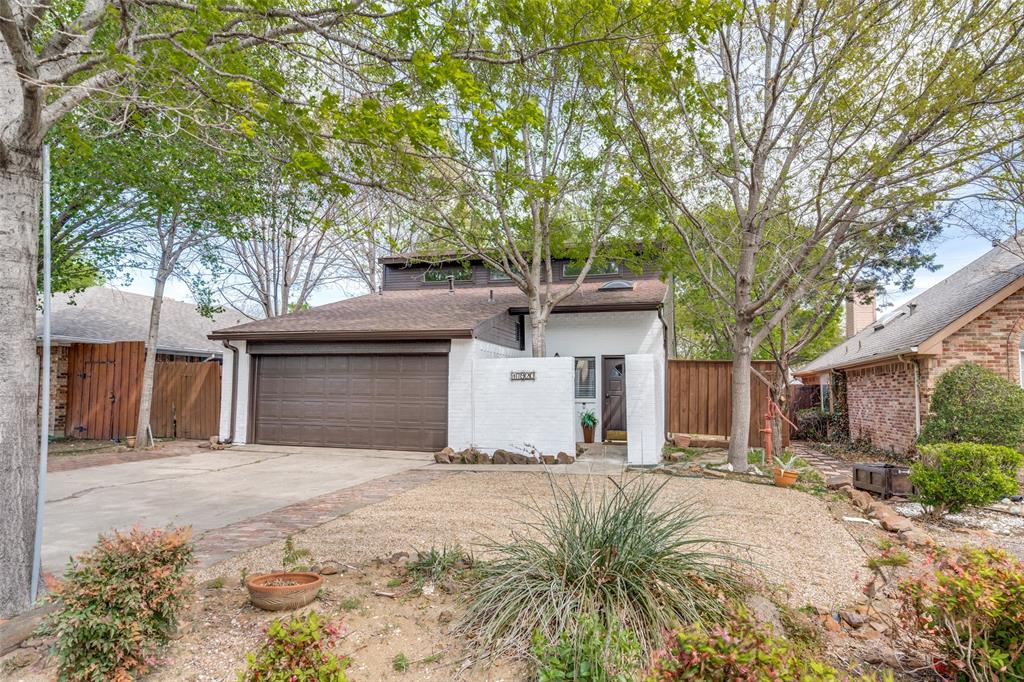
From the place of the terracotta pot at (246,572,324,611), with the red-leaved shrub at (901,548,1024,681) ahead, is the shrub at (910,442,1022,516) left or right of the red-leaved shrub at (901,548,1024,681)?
left

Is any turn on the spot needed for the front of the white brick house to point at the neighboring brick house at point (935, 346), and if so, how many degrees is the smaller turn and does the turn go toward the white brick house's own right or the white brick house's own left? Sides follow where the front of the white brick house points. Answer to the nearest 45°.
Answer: approximately 90° to the white brick house's own left

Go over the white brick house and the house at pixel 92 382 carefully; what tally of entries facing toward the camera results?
2

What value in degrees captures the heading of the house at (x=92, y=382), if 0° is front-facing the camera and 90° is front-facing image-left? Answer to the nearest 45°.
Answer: approximately 0°

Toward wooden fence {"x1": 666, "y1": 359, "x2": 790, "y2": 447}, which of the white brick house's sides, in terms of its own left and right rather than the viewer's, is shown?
left

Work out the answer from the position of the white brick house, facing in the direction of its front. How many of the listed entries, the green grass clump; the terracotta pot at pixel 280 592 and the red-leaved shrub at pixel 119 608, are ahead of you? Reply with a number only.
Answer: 3

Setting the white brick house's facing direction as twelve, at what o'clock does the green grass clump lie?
The green grass clump is roughly at 12 o'clock from the white brick house.

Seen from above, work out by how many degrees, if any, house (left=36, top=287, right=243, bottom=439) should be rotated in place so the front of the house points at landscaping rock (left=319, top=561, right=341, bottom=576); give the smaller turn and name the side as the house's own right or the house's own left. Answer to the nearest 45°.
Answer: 0° — it already faces it

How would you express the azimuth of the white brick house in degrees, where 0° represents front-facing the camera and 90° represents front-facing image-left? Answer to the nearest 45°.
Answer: approximately 0°
